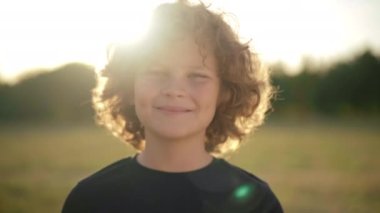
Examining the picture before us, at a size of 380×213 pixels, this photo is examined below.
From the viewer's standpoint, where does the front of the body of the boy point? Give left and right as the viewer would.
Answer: facing the viewer
